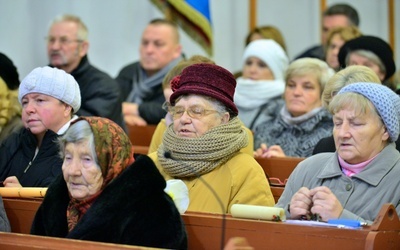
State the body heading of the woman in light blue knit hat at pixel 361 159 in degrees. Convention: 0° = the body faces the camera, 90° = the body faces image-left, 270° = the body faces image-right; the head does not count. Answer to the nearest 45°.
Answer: approximately 45°

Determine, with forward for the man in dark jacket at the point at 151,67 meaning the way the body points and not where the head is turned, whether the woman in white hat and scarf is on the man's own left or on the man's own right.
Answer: on the man's own left

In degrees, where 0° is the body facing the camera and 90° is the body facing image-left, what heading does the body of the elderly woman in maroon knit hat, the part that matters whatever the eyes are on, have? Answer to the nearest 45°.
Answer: approximately 45°

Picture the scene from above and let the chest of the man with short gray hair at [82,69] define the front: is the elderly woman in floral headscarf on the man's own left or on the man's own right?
on the man's own left

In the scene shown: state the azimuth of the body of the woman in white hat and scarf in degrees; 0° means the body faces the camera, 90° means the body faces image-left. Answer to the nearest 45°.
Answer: approximately 45°

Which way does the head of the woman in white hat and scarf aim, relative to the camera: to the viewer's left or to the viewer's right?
to the viewer's left

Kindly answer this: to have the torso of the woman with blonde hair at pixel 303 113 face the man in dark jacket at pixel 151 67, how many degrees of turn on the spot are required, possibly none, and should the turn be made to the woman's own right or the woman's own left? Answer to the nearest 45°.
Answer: approximately 90° to the woman's own right

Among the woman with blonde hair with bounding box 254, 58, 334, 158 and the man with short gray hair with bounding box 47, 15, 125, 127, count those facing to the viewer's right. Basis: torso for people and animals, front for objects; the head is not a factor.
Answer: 0

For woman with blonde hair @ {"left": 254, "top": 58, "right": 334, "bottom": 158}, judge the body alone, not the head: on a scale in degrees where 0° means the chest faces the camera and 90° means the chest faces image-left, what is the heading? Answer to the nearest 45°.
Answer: approximately 45°

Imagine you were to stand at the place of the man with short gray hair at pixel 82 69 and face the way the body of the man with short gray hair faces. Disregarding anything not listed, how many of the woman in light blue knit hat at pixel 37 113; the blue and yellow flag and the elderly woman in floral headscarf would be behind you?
1

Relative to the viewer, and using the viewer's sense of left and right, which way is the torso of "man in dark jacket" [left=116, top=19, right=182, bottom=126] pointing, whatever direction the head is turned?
facing the viewer and to the left of the viewer

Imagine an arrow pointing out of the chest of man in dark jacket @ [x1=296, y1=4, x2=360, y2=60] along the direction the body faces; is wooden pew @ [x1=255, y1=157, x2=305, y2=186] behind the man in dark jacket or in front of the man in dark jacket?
in front

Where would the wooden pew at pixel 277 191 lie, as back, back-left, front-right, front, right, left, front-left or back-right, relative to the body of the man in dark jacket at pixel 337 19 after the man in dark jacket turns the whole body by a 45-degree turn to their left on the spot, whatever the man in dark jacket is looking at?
front
